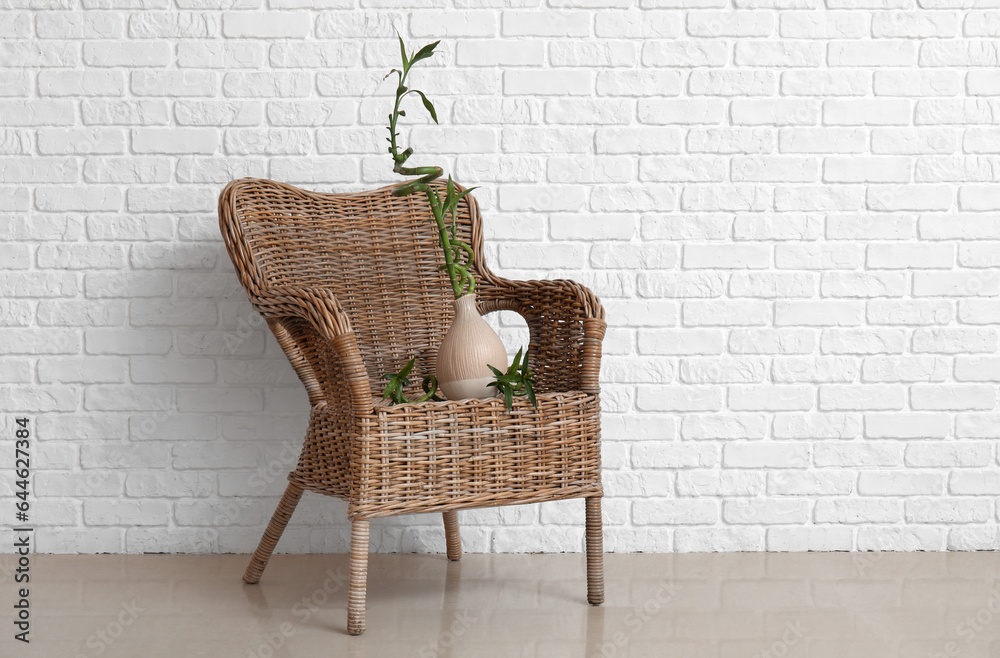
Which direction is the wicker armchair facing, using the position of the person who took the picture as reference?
facing the viewer and to the right of the viewer
